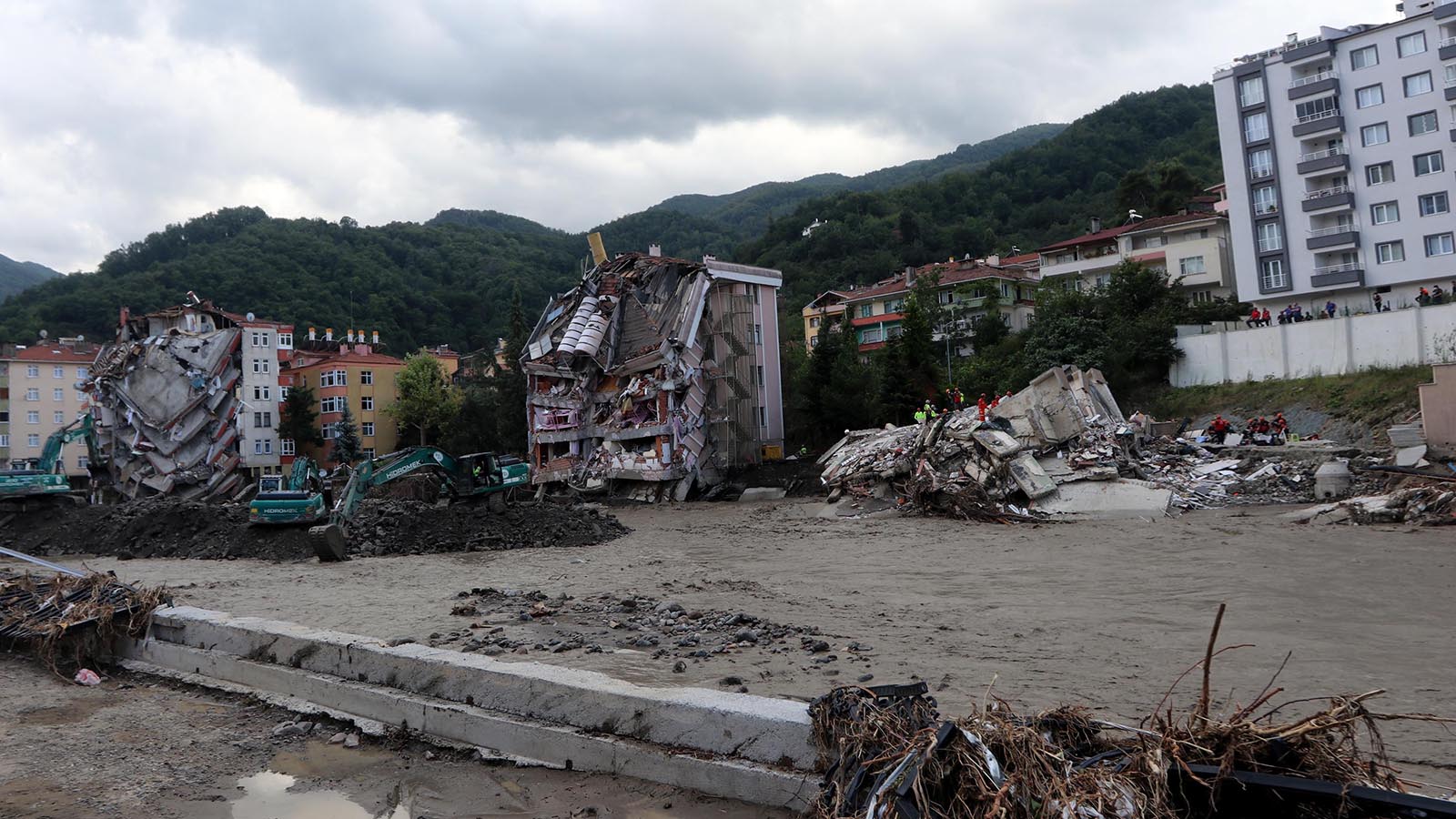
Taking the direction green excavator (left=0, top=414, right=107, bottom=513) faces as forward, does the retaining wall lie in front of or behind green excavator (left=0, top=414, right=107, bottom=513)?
in front

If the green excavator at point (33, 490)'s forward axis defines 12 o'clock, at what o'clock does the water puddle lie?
The water puddle is roughly at 3 o'clock from the green excavator.

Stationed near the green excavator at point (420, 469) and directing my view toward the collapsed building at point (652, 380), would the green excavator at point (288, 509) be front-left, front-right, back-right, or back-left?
back-left

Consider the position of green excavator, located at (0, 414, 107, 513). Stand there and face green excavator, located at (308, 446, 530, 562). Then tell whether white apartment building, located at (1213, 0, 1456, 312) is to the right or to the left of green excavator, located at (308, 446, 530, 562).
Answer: left

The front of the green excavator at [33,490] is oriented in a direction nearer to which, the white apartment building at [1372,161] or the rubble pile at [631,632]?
the white apartment building

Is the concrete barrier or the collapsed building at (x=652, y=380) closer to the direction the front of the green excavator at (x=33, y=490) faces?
the collapsed building

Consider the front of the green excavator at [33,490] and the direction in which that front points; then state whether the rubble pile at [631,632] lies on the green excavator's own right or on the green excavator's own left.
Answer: on the green excavator's own right

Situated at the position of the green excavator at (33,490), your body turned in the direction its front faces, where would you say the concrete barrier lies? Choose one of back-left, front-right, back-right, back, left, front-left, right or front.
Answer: right

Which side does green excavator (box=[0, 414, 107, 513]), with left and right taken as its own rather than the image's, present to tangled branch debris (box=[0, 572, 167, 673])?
right

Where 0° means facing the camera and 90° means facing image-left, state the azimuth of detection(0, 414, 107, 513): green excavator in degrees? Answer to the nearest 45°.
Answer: approximately 270°

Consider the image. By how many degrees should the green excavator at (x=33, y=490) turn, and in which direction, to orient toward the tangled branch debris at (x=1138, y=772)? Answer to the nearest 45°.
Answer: approximately 90° to its right
